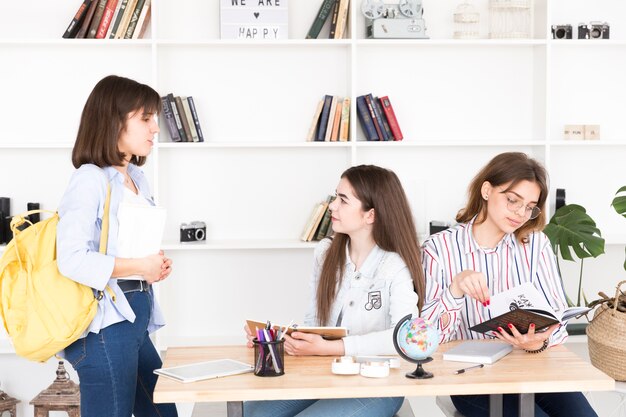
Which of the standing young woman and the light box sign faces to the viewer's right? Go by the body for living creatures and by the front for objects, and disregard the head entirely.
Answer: the standing young woman

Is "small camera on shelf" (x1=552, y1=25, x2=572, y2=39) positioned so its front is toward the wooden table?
yes

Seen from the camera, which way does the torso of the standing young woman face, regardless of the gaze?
to the viewer's right

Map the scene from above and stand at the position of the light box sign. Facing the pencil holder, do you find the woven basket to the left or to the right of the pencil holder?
left

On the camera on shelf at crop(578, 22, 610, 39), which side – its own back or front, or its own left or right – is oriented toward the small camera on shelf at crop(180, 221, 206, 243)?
right

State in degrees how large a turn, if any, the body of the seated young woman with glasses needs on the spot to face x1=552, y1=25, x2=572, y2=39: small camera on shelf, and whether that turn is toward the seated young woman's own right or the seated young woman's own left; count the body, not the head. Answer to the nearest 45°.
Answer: approximately 180°

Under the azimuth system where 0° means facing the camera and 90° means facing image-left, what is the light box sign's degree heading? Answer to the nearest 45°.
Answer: approximately 0°

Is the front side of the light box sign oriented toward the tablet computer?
yes

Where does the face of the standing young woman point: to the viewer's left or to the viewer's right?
to the viewer's right
